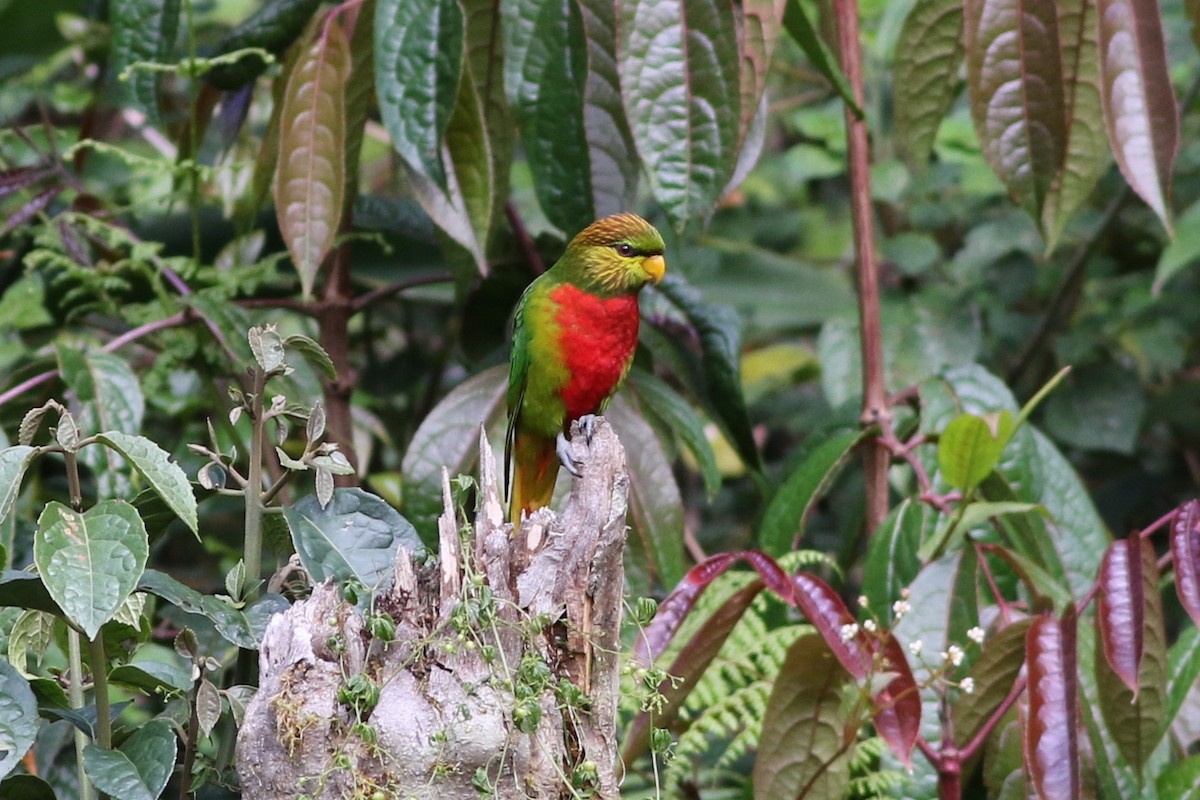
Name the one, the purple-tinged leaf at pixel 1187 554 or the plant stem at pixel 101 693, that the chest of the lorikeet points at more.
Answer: the purple-tinged leaf

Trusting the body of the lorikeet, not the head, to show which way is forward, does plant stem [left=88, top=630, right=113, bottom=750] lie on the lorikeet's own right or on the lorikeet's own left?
on the lorikeet's own right

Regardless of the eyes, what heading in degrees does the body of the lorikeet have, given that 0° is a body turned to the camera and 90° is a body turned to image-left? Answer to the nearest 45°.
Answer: approximately 315°

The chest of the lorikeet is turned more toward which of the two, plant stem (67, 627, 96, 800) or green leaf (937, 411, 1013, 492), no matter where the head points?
the green leaf

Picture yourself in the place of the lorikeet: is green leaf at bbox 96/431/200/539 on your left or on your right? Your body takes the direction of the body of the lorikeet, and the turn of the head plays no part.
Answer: on your right

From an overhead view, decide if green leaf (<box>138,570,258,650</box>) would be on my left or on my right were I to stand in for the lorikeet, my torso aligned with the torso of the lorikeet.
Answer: on my right

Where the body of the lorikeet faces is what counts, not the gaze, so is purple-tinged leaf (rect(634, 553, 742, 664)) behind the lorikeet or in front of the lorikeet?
in front
